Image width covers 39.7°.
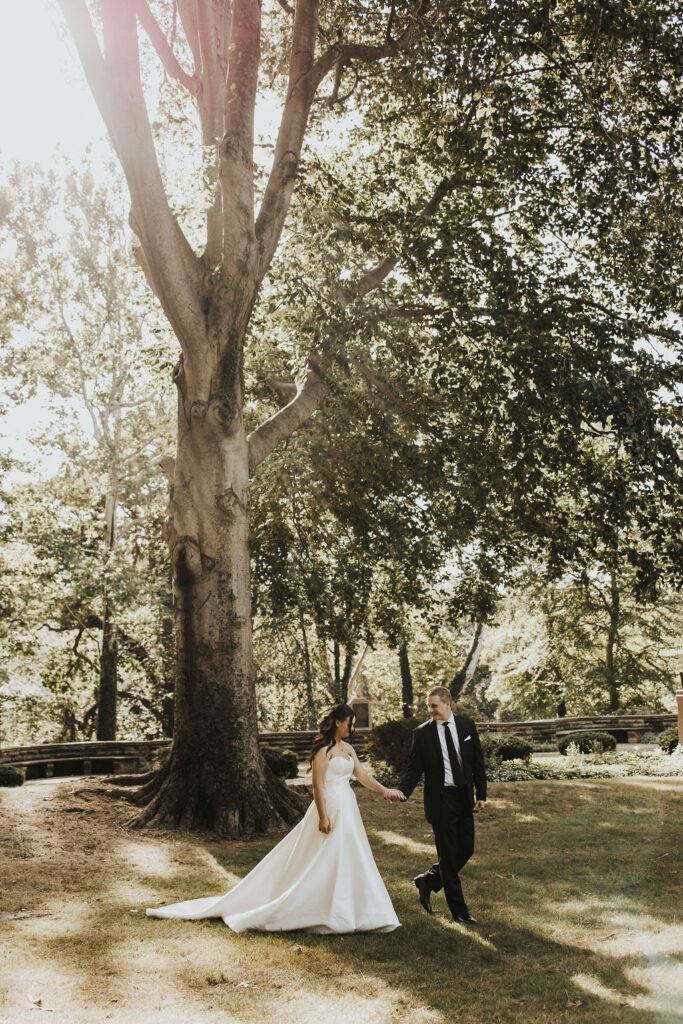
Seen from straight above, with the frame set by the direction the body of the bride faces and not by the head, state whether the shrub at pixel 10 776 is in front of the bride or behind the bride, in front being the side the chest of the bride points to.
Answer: behind

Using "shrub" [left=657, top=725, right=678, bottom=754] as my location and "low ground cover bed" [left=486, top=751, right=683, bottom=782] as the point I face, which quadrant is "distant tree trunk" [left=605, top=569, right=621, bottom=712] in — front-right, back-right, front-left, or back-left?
back-right

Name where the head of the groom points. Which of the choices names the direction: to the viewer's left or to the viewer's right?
to the viewer's left

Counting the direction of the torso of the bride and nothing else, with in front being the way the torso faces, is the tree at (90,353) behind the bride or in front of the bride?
behind

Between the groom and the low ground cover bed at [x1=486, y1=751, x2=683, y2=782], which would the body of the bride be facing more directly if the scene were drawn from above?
the groom

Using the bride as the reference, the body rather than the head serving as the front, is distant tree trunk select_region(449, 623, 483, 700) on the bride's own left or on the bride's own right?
on the bride's own left

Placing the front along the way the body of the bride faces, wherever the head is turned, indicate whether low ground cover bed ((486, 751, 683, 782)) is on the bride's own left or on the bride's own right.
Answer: on the bride's own left

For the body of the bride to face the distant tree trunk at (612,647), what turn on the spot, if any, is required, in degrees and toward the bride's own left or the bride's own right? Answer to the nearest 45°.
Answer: approximately 90° to the bride's own left

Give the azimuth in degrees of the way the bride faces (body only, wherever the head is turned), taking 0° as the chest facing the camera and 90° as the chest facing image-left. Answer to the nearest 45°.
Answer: approximately 315°
